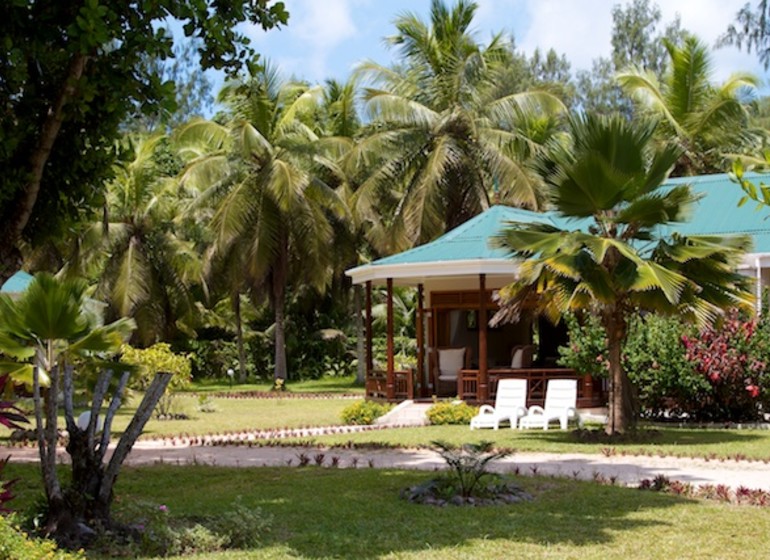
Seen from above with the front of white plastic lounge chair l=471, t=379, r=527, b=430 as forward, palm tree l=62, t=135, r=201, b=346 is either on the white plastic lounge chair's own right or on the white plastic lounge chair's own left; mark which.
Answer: on the white plastic lounge chair's own right

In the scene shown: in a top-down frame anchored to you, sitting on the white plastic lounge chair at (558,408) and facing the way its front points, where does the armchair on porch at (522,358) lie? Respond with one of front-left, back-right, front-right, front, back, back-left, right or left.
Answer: back-right

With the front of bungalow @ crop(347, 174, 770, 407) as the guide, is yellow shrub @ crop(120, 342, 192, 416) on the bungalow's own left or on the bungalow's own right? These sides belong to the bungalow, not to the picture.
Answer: on the bungalow's own right

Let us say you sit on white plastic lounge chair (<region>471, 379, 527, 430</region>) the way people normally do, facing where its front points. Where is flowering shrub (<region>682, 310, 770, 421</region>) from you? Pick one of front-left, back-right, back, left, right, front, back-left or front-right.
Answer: back-left

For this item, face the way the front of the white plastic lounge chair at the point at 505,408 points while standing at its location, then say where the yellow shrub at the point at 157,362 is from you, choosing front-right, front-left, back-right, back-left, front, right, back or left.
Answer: front-right

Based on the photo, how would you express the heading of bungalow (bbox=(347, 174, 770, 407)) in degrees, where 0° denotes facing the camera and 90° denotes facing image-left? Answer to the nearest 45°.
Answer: approximately 0°

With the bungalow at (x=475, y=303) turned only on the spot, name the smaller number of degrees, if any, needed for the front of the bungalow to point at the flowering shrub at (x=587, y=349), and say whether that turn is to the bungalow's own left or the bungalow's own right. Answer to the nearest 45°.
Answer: approximately 45° to the bungalow's own left

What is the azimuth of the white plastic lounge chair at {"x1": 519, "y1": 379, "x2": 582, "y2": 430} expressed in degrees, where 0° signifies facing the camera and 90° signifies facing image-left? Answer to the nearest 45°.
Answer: approximately 45°

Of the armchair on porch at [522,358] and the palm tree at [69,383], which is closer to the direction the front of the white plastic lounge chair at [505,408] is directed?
the palm tree

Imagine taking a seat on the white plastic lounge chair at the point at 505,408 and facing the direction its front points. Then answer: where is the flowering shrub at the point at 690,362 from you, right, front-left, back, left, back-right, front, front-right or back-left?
back-left

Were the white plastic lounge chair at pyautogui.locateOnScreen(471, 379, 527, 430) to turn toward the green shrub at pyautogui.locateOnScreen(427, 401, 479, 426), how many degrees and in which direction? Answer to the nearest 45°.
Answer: approximately 90° to its right
